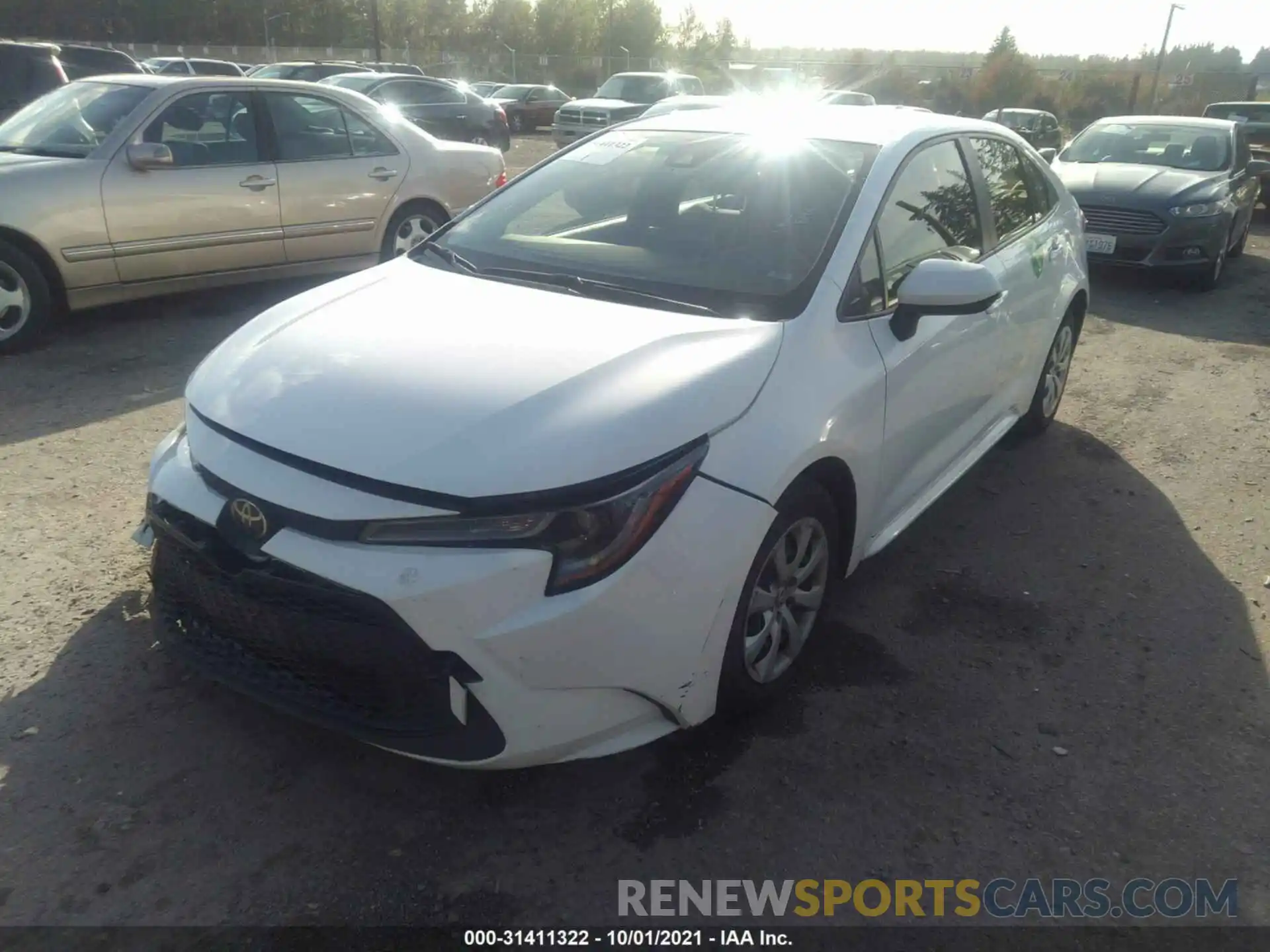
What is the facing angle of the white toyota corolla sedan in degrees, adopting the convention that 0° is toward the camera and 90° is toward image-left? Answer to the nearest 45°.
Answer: approximately 45°

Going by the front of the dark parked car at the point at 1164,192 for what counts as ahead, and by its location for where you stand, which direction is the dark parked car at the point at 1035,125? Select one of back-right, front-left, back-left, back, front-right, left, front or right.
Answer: back-right

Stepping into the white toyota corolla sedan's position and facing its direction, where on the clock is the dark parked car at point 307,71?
The dark parked car is roughly at 4 o'clock from the white toyota corolla sedan.

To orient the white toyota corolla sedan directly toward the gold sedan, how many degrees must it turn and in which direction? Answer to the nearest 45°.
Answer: approximately 90° to its right

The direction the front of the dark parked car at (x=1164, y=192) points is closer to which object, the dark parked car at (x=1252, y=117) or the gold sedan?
the gold sedan

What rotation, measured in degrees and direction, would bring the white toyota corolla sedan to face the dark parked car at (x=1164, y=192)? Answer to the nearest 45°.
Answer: approximately 180°

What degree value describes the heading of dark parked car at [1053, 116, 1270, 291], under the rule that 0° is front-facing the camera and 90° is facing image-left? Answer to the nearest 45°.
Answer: approximately 45°

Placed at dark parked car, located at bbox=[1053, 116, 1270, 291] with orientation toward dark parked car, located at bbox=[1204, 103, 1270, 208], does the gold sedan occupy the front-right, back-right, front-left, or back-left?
back-left

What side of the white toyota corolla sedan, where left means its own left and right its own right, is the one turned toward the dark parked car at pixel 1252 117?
back
